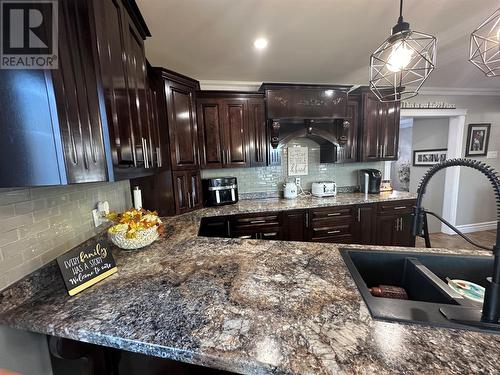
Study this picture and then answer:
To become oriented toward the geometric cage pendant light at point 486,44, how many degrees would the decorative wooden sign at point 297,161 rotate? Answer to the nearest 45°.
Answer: approximately 45° to its left

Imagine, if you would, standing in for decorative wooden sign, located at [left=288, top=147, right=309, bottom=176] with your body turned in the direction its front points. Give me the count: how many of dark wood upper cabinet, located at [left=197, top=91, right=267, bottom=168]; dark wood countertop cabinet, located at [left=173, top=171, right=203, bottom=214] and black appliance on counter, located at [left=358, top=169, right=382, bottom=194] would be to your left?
1

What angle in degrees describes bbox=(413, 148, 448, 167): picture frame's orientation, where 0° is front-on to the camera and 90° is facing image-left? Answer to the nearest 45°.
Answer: approximately 45°

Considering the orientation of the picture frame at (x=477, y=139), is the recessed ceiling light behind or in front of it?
in front

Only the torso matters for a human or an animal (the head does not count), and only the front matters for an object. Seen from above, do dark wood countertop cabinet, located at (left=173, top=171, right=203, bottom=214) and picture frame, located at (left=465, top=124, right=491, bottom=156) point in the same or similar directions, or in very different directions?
same or similar directions

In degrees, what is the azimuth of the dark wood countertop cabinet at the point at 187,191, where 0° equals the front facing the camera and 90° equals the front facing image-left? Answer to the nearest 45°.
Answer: approximately 315°

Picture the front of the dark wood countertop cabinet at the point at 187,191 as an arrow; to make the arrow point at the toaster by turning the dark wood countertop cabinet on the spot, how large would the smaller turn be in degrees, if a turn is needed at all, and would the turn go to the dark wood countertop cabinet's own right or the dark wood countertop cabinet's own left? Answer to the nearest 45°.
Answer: approximately 45° to the dark wood countertop cabinet's own left

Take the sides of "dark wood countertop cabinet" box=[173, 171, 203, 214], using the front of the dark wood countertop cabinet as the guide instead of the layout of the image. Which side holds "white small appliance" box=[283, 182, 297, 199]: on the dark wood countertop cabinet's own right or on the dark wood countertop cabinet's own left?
on the dark wood countertop cabinet's own left

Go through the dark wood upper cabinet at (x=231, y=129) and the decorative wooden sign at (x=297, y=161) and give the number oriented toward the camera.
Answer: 2

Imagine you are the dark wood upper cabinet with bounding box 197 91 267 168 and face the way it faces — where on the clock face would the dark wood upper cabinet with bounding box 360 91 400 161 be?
the dark wood upper cabinet with bounding box 360 91 400 161 is roughly at 9 o'clock from the dark wood upper cabinet with bounding box 197 91 267 168.

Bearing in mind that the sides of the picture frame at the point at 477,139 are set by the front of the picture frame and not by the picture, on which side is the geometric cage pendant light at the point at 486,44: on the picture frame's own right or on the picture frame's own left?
on the picture frame's own right

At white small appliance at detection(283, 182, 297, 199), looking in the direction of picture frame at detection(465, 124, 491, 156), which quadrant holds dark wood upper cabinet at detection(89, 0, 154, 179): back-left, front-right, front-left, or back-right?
back-right

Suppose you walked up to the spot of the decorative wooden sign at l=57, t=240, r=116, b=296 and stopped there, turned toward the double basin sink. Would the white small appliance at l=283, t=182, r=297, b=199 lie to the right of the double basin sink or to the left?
left
